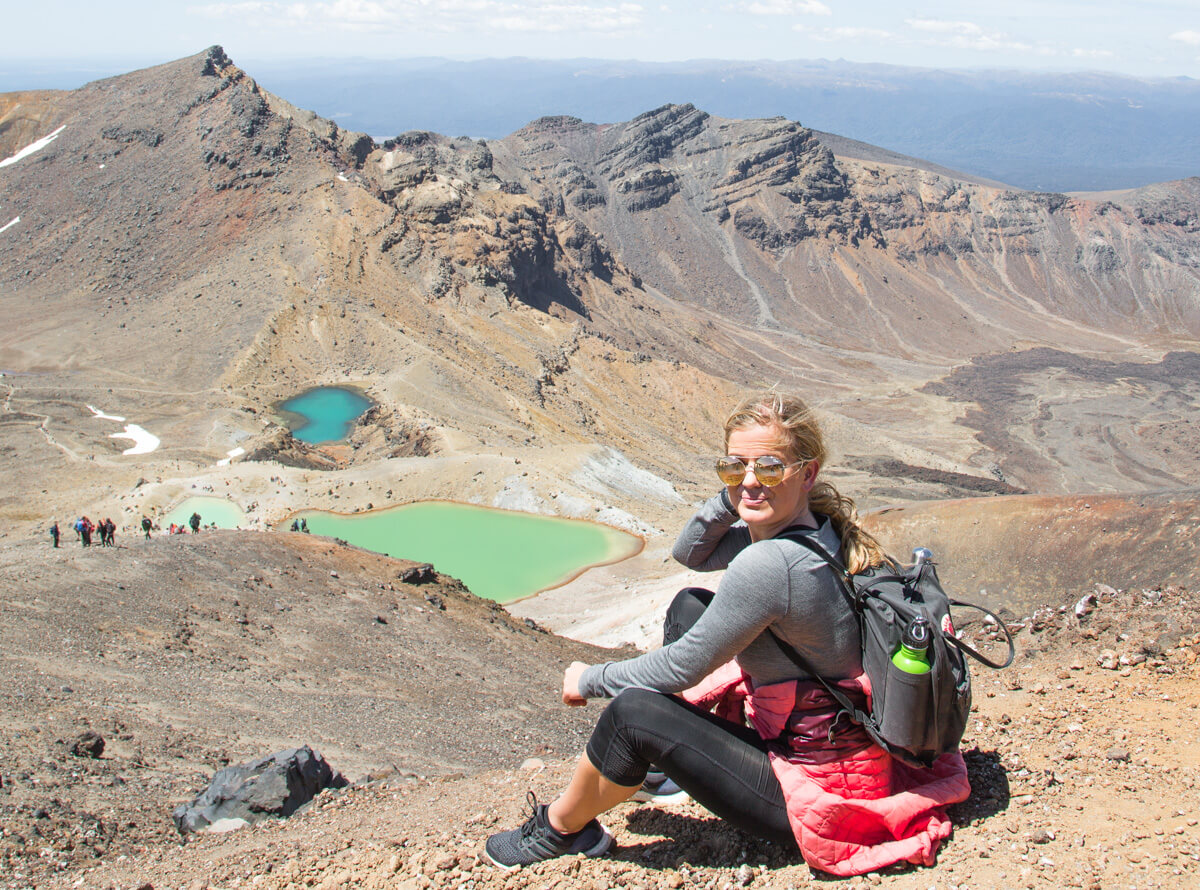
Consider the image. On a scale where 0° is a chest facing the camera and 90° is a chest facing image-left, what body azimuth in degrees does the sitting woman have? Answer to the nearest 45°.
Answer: approximately 90°

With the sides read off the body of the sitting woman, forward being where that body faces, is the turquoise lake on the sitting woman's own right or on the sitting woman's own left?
on the sitting woman's own right

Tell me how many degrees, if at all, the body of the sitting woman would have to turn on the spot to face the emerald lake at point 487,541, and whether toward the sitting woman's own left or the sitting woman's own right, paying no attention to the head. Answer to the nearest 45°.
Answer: approximately 90° to the sitting woman's own right
